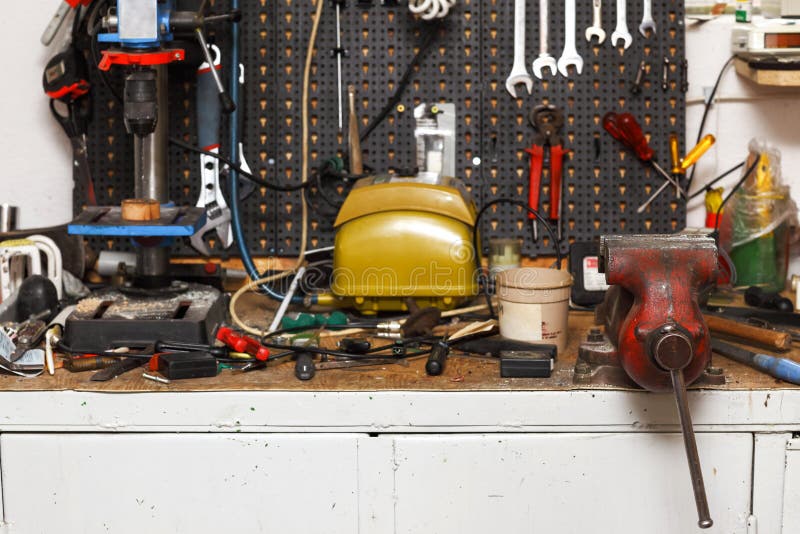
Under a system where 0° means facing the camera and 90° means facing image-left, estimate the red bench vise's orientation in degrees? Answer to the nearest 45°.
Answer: approximately 0°

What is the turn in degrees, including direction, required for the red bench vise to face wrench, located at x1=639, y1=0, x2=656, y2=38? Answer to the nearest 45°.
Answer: approximately 180°

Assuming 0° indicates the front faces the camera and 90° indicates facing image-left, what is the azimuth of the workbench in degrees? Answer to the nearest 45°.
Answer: approximately 0°

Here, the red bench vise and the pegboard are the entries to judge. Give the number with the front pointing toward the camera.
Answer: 2
